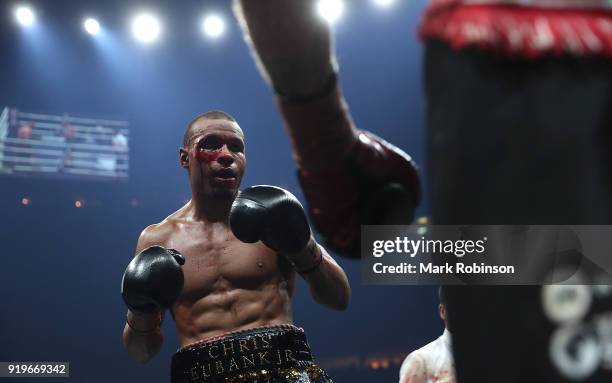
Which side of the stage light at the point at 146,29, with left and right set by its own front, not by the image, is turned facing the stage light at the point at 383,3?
left

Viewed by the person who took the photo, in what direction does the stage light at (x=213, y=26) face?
facing the viewer

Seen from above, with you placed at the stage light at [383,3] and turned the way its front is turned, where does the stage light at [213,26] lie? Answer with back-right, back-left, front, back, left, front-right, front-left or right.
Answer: right

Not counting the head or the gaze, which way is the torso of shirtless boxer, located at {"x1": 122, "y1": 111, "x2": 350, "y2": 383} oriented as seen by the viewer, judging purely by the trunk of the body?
toward the camera

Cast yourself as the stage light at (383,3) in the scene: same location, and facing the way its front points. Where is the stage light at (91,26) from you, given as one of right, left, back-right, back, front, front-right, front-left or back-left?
right

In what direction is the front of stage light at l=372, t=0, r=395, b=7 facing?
toward the camera

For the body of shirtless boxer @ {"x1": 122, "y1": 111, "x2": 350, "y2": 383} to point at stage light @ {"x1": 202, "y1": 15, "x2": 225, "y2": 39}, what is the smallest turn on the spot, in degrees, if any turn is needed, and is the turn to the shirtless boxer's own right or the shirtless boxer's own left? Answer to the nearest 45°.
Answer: approximately 180°

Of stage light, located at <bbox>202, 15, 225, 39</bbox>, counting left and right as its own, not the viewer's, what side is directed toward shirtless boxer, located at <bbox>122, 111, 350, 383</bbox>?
front

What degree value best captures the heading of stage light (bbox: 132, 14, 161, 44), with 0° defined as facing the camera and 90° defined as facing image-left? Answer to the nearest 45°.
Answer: approximately 0°

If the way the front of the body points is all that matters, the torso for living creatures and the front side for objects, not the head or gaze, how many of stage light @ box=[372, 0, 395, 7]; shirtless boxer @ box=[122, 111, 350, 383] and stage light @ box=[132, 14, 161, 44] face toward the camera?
3

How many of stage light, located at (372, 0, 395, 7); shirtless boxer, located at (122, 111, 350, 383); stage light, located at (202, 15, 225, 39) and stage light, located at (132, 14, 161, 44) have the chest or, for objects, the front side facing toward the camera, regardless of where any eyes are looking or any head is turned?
4
